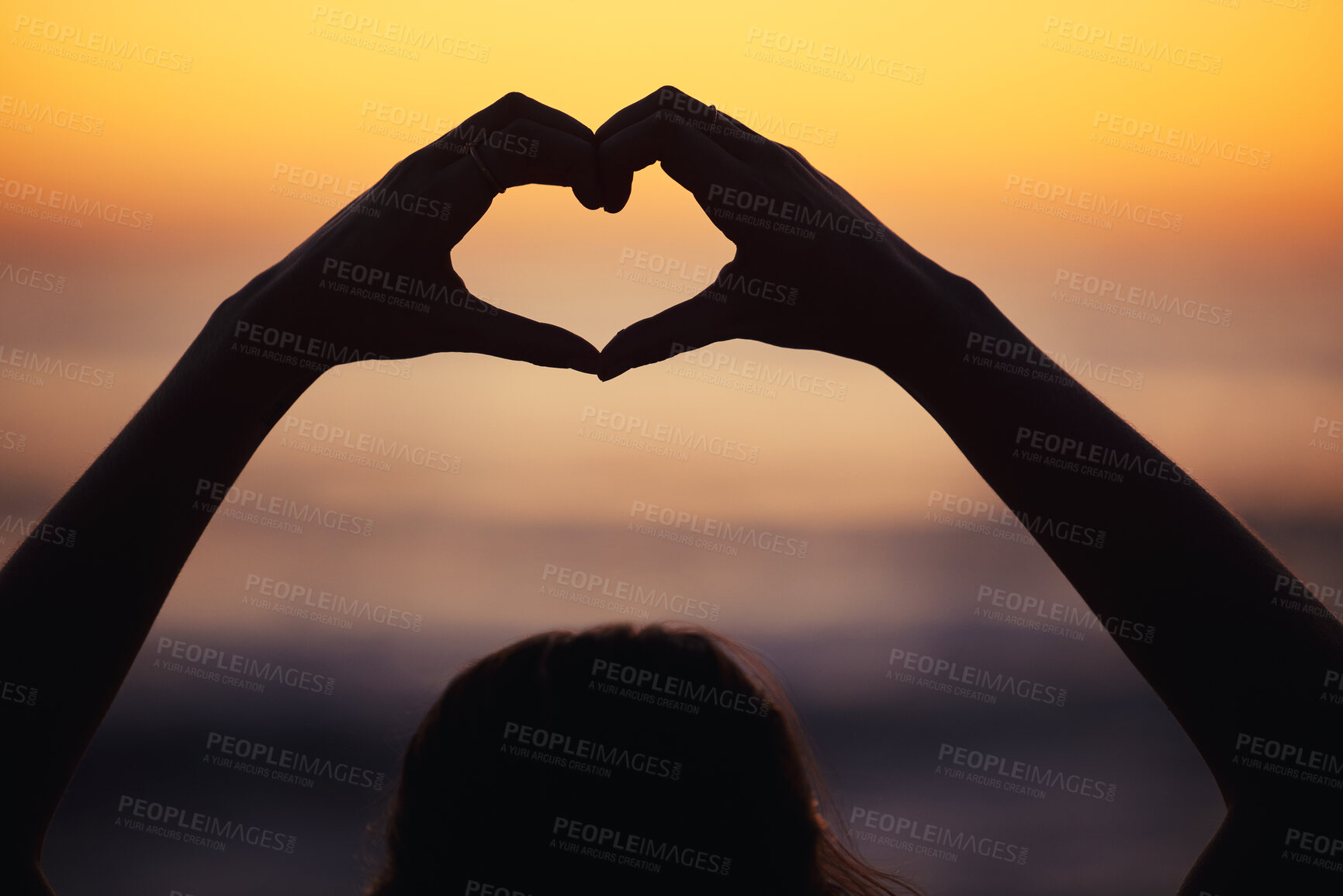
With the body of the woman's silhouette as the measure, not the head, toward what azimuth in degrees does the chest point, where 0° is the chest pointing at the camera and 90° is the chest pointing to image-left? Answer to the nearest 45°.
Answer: approximately 180°
